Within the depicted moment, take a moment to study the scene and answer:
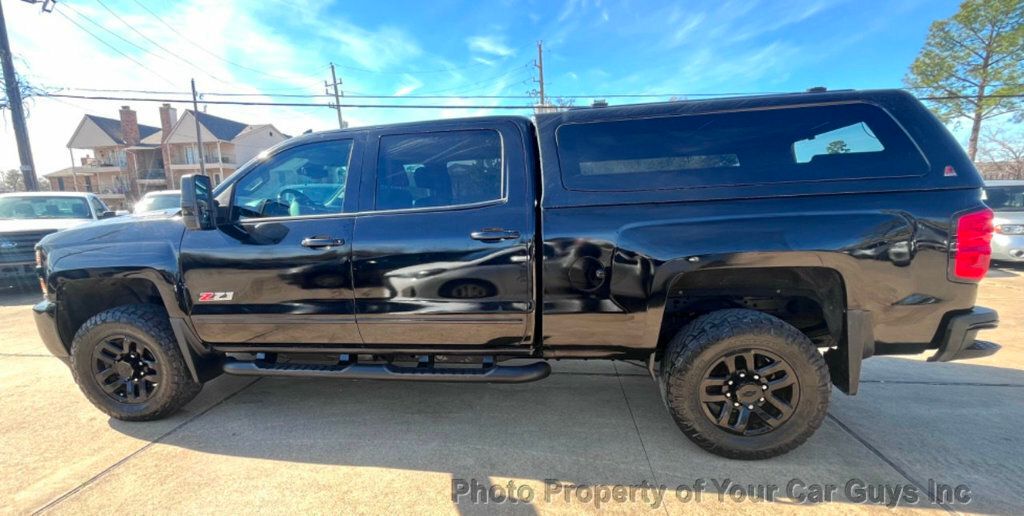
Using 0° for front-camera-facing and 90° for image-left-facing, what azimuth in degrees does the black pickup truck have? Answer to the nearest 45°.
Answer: approximately 90°

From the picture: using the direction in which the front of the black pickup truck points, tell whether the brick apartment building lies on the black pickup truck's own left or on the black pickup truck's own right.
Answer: on the black pickup truck's own right

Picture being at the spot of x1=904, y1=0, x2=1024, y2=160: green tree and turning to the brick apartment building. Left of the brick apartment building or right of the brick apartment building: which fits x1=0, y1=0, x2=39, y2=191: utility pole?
left

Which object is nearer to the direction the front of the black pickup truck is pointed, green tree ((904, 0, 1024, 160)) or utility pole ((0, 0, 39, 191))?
the utility pole

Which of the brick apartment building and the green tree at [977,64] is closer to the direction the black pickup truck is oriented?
the brick apartment building

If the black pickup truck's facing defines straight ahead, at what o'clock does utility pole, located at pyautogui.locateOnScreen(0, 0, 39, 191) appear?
The utility pole is roughly at 1 o'clock from the black pickup truck.

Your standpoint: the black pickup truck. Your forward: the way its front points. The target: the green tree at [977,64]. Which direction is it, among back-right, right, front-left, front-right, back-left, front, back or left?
back-right

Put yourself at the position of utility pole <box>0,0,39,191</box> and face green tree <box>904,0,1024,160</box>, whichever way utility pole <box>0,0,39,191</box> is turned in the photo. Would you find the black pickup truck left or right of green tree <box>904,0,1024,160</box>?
right
